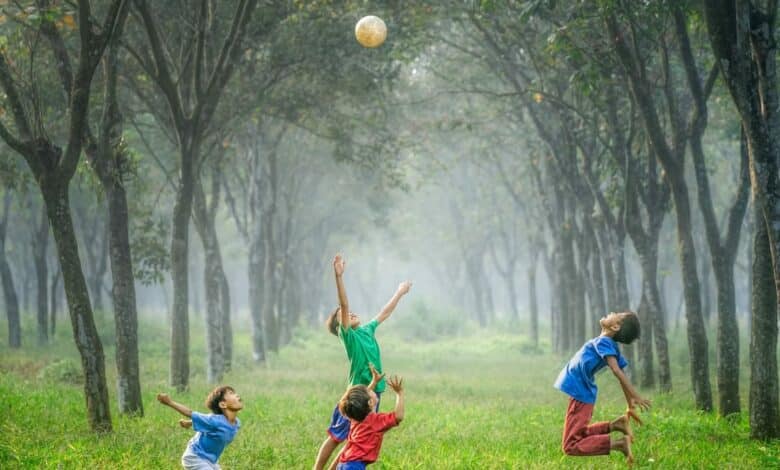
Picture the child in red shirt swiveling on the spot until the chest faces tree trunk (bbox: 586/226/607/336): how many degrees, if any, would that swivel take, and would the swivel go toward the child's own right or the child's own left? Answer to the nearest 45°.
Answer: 0° — they already face it

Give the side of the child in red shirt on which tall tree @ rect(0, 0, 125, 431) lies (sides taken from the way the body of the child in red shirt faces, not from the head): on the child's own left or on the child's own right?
on the child's own left

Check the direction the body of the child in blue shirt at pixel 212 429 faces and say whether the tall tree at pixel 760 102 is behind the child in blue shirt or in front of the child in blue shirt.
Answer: in front

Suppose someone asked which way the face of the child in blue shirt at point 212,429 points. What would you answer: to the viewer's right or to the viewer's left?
to the viewer's right

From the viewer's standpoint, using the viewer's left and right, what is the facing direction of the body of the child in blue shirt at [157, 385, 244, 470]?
facing to the right of the viewer

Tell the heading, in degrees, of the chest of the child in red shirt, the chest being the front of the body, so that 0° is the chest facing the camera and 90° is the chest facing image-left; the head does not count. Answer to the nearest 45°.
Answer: approximately 225°
